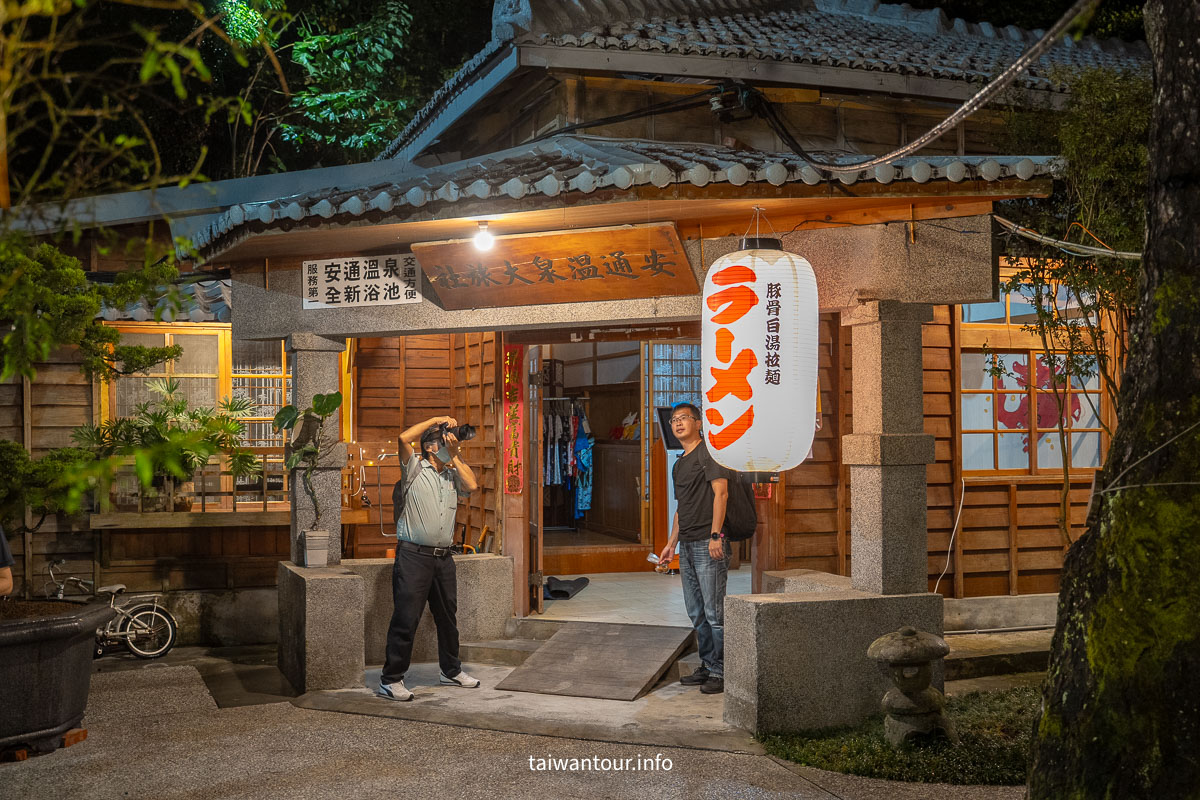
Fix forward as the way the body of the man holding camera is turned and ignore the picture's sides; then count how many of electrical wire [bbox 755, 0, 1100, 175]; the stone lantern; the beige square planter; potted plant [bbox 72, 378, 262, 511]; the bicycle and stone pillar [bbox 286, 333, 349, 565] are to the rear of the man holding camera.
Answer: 4

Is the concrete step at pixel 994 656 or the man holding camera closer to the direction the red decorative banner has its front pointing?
the man holding camera

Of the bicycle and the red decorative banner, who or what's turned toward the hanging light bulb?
the red decorative banner

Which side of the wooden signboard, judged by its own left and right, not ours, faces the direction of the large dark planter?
right

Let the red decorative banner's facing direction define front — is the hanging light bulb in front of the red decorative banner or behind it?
in front
